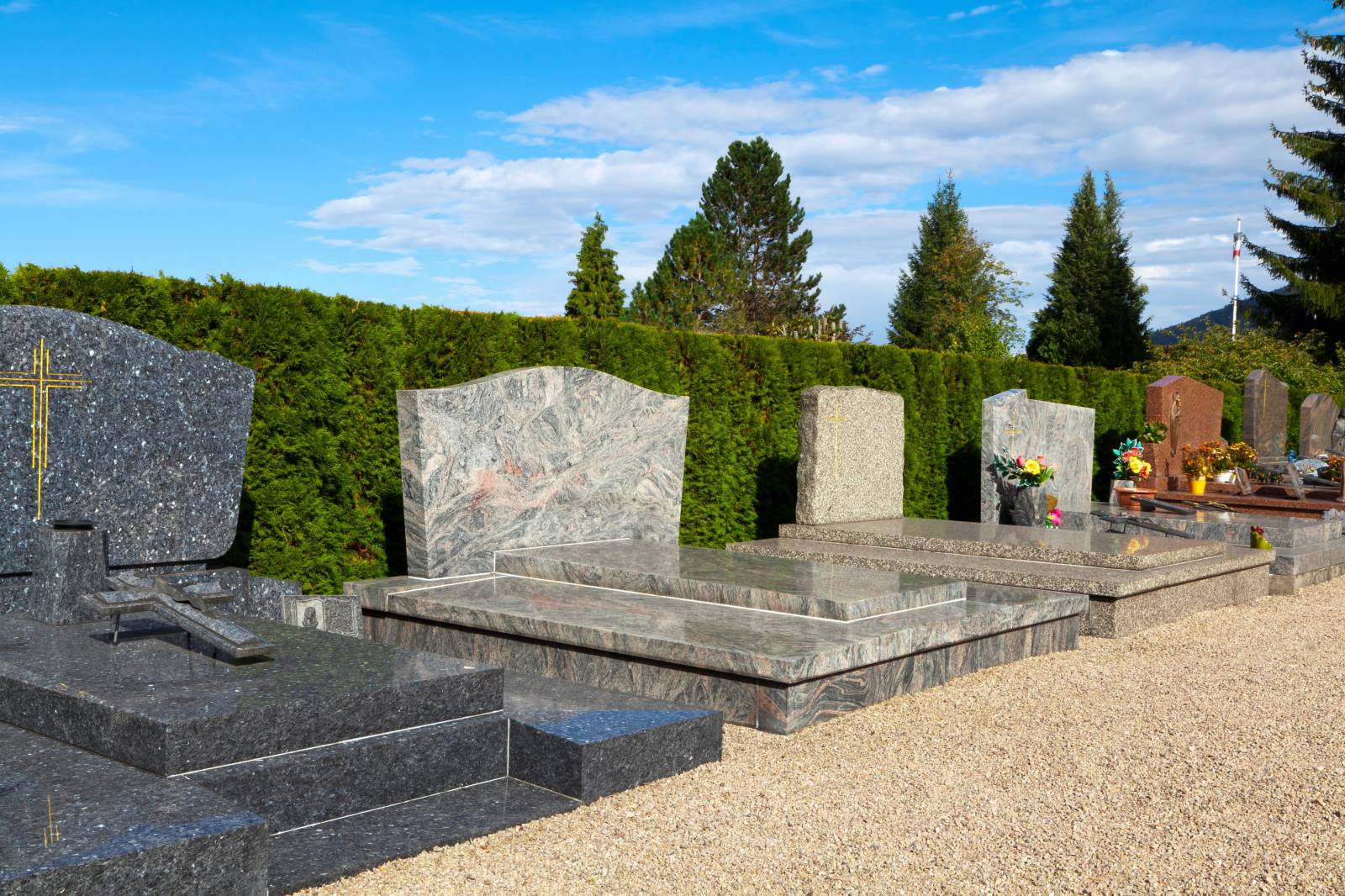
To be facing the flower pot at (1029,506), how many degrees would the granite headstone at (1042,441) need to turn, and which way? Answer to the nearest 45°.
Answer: approximately 45° to its right

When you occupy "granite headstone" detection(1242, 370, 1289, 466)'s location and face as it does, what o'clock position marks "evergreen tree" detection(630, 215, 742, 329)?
The evergreen tree is roughly at 6 o'clock from the granite headstone.

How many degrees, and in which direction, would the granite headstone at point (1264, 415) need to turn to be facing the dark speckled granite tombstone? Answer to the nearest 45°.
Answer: approximately 45° to its right

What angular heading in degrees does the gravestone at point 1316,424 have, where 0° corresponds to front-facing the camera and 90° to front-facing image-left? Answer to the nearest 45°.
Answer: approximately 315°

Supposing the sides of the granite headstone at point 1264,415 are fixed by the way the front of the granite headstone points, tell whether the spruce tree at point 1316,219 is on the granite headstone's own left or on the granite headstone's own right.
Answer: on the granite headstone's own left

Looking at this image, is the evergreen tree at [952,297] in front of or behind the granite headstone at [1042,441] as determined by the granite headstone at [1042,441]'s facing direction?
behind

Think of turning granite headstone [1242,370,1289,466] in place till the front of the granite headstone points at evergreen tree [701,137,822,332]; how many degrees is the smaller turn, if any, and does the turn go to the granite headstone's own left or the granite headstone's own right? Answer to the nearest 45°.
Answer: approximately 180°

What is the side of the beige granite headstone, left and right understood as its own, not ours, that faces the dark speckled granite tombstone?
right

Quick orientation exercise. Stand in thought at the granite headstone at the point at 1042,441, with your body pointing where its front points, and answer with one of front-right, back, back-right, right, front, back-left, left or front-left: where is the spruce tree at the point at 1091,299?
back-left

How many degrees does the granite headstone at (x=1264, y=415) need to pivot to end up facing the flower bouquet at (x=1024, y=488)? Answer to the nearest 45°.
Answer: approximately 45° to its right

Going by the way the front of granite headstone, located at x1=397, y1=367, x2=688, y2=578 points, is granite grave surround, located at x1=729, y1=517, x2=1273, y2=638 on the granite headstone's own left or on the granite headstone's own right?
on the granite headstone's own left

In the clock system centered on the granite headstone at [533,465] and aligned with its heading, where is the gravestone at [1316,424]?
The gravestone is roughly at 9 o'clock from the granite headstone.

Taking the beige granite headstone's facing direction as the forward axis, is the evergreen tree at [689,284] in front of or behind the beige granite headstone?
behind
